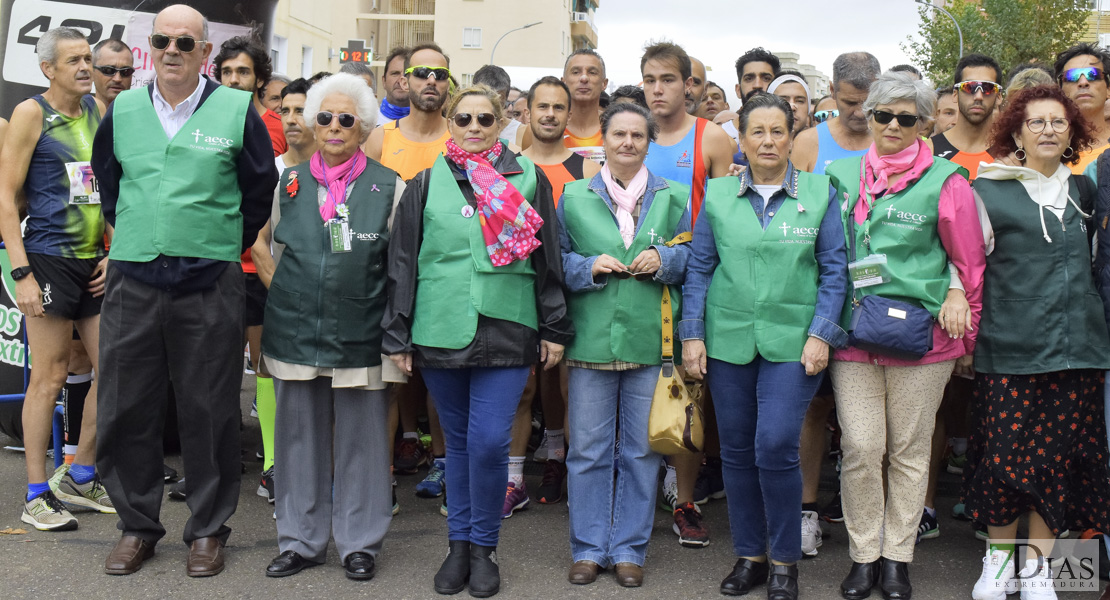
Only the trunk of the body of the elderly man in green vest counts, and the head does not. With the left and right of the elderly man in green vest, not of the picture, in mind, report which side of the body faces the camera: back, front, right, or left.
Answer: front

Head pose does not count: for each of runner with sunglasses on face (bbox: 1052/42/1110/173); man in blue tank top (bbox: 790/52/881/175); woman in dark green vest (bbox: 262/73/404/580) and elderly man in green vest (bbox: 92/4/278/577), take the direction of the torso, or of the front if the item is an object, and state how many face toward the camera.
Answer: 4

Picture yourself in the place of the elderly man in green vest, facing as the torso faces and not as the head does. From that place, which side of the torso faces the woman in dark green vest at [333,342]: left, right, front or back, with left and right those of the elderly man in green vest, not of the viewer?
left

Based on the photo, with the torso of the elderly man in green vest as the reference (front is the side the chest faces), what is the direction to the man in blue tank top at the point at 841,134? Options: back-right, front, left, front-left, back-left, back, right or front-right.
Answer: left

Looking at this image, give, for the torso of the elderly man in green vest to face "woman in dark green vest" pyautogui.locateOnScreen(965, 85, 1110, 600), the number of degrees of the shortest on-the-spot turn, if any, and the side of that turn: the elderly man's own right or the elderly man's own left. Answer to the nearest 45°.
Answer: approximately 45° to the elderly man's own left

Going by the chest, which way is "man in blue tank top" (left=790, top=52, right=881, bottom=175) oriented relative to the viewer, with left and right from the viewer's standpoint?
facing the viewer

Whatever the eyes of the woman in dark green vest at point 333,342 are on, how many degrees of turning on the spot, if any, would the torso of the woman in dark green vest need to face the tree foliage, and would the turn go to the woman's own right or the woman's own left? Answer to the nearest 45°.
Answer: approximately 135° to the woman's own left

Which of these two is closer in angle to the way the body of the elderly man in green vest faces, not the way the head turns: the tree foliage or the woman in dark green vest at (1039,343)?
the woman in dark green vest

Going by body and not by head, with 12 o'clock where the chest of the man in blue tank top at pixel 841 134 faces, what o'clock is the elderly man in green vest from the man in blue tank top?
The elderly man in green vest is roughly at 2 o'clock from the man in blue tank top.

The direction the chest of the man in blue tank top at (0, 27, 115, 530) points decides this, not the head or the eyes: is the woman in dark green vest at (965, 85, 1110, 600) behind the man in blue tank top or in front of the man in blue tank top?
in front
